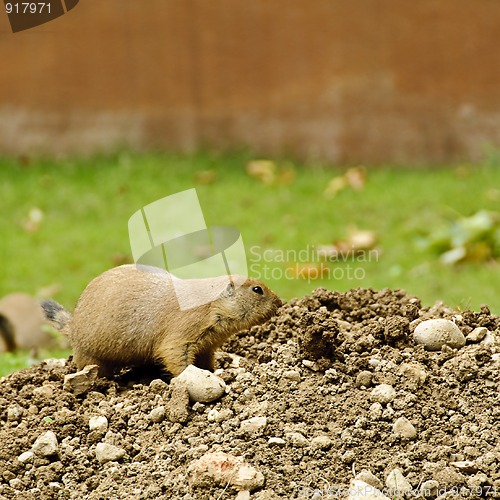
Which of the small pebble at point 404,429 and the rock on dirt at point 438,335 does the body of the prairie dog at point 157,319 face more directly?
the rock on dirt

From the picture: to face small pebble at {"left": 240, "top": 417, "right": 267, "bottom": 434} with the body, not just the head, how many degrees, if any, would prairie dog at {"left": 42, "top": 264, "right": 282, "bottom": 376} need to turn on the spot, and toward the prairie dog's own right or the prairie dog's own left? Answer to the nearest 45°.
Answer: approximately 90° to the prairie dog's own right

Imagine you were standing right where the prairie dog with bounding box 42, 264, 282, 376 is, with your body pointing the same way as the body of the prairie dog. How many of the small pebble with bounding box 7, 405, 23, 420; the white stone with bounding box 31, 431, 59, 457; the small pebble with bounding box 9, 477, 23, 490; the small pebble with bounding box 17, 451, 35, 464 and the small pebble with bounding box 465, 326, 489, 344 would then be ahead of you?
1

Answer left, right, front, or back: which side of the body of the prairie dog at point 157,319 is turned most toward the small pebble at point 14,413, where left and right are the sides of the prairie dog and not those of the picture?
back

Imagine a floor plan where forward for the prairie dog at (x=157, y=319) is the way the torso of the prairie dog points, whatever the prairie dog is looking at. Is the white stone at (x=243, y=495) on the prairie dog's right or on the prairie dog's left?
on the prairie dog's right

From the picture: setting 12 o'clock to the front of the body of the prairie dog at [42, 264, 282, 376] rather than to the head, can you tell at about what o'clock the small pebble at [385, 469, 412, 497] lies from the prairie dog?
The small pebble is roughly at 2 o'clock from the prairie dog.

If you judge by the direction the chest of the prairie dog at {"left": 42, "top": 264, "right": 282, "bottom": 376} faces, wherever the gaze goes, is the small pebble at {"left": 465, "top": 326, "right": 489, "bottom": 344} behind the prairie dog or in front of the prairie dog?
in front

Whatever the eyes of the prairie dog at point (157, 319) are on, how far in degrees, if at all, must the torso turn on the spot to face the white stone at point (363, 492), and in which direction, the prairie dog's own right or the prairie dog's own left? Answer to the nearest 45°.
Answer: approximately 45° to the prairie dog's own right

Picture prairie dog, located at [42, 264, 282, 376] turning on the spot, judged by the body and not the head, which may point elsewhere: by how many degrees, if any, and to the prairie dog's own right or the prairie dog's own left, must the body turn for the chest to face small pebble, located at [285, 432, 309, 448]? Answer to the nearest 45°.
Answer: approximately 45° to the prairie dog's own right

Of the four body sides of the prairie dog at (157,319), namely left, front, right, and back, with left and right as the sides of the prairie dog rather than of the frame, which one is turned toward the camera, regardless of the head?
right

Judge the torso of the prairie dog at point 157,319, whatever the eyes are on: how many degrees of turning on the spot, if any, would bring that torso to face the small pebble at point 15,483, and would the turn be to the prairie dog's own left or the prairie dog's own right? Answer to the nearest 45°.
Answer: approximately 135° to the prairie dog's own right
